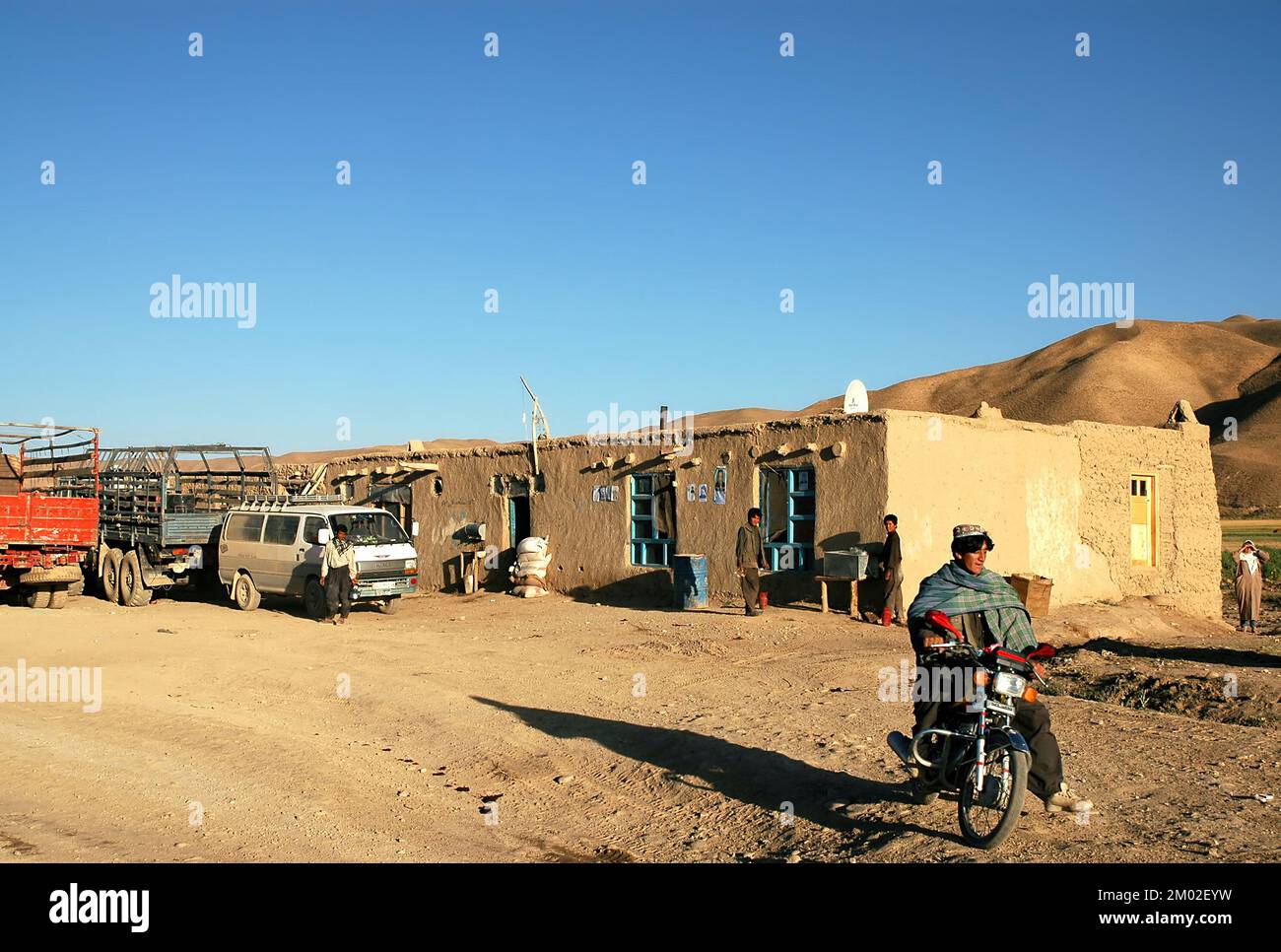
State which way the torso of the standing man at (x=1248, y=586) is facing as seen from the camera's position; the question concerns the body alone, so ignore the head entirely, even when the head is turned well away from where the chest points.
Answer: toward the camera

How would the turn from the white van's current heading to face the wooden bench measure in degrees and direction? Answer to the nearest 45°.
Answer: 0° — it already faces it

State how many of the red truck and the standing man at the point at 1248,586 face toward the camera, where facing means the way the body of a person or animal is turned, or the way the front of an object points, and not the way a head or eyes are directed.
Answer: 1

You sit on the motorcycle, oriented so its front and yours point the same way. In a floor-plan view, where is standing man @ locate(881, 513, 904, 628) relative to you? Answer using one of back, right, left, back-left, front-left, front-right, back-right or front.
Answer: back-left

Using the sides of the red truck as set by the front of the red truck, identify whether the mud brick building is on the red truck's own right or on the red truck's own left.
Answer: on the red truck's own right

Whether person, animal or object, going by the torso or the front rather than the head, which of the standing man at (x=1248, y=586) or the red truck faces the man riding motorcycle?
the standing man

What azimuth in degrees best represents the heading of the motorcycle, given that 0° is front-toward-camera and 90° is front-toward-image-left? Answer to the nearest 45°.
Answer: approximately 315°

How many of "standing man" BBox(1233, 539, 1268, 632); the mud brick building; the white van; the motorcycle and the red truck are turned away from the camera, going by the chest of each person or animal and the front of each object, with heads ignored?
1

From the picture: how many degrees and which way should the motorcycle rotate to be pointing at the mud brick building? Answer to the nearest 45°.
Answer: approximately 135° to its left

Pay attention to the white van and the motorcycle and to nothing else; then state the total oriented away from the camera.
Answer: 0

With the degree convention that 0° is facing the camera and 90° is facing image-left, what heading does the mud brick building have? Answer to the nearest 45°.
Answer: approximately 45°

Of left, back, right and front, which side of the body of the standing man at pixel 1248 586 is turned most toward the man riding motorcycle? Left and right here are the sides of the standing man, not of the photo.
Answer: front

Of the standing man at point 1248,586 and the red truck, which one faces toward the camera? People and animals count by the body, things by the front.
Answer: the standing man

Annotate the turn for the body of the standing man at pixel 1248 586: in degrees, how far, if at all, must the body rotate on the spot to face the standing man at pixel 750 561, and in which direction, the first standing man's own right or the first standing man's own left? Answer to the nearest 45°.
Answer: approximately 45° to the first standing man's own right

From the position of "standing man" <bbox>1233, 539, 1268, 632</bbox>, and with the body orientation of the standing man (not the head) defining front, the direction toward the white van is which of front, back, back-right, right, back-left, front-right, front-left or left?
front-right
